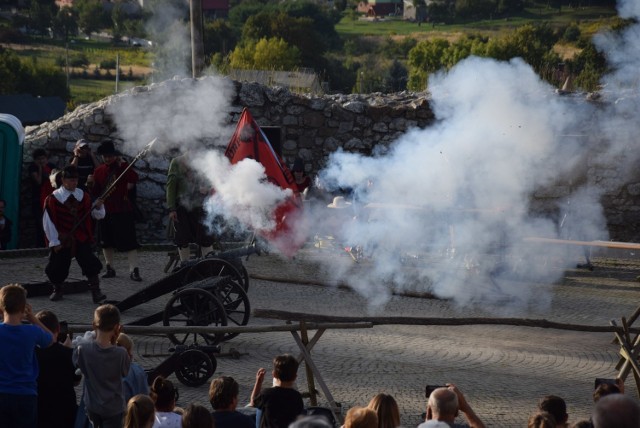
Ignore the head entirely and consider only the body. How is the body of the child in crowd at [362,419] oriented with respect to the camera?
away from the camera

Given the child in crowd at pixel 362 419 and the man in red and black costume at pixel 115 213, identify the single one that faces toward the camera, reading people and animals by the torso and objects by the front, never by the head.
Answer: the man in red and black costume

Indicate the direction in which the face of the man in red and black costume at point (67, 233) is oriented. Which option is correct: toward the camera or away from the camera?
toward the camera

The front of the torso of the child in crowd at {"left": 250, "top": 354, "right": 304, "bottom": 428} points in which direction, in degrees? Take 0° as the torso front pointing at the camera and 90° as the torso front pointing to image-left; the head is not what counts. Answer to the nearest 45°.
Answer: approximately 180°

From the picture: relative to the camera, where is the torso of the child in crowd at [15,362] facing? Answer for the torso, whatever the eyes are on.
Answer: away from the camera

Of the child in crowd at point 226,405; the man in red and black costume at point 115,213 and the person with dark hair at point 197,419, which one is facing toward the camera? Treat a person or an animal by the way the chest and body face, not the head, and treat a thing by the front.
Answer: the man in red and black costume

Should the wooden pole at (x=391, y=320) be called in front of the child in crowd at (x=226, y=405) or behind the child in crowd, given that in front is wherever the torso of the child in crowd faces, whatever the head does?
in front

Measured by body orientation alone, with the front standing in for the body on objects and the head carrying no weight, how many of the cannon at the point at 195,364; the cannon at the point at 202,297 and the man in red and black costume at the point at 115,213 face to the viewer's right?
2

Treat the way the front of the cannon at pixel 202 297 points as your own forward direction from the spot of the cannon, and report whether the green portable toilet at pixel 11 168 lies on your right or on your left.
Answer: on your left

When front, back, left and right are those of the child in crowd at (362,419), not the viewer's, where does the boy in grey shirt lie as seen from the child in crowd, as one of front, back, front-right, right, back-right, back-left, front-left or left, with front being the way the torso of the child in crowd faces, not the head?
front-left

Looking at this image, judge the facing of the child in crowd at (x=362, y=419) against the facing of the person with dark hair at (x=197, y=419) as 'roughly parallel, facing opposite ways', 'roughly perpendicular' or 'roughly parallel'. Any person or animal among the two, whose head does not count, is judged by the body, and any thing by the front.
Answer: roughly parallel

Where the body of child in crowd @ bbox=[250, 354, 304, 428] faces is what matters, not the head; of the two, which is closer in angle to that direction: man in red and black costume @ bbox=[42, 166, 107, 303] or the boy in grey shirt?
the man in red and black costume

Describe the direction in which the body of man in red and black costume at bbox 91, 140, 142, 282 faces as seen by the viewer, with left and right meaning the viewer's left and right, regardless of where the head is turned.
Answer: facing the viewer

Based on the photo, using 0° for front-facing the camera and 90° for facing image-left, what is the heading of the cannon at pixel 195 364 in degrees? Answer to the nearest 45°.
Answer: approximately 270°

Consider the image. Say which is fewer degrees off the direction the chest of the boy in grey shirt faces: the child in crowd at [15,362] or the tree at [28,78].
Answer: the tree

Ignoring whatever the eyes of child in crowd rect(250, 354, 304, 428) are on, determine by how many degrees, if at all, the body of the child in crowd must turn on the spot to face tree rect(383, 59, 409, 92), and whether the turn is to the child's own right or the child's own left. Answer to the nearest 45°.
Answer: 0° — they already face it

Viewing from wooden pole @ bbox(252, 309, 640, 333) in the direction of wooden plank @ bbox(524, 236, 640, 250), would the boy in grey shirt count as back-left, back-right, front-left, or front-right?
back-left

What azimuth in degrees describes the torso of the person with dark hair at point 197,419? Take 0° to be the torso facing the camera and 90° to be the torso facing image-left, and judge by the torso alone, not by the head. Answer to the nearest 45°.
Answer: approximately 180°

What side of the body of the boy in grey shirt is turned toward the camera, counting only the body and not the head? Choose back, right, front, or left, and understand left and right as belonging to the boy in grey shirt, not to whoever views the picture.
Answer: back
